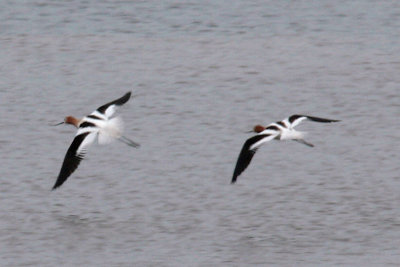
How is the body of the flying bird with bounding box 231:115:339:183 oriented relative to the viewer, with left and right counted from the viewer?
facing away from the viewer and to the left of the viewer

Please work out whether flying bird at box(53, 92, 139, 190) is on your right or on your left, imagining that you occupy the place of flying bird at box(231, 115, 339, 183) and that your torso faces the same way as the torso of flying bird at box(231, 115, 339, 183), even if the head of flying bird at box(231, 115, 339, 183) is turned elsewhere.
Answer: on your left
